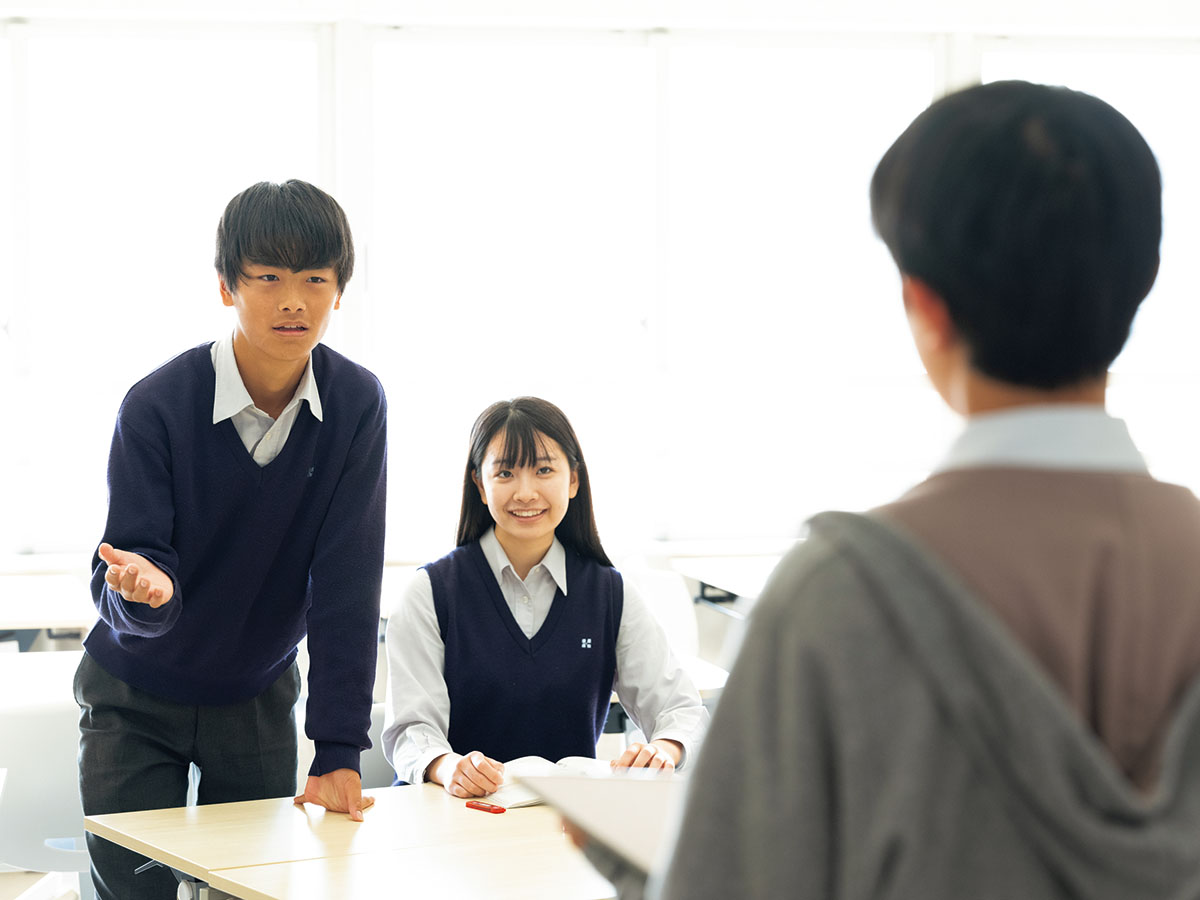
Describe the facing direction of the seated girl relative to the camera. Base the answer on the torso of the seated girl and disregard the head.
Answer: toward the camera

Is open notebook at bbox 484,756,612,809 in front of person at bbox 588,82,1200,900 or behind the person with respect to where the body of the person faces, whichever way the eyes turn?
in front

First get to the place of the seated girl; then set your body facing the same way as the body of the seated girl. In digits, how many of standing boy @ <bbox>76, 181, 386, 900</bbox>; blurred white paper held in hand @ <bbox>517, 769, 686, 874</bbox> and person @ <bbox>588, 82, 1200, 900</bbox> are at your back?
0

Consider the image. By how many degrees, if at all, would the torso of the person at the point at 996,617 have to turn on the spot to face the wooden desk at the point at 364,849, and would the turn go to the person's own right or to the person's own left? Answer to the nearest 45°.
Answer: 0° — they already face it

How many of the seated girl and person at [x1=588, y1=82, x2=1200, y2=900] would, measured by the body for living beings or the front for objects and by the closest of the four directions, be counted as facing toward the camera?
1

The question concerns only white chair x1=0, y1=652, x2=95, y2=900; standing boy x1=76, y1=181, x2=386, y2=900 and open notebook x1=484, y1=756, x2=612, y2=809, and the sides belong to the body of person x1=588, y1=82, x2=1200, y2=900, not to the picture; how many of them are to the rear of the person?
0

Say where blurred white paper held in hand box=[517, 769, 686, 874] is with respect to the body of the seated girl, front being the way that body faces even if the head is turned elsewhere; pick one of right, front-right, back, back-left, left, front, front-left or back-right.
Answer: front

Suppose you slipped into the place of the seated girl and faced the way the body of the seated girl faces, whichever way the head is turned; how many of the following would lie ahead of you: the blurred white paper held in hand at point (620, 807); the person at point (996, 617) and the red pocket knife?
3

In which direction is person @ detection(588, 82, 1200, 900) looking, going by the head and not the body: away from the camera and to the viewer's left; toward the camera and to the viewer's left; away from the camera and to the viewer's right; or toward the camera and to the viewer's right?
away from the camera and to the viewer's left

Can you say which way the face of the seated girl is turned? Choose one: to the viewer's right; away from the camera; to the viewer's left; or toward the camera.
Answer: toward the camera

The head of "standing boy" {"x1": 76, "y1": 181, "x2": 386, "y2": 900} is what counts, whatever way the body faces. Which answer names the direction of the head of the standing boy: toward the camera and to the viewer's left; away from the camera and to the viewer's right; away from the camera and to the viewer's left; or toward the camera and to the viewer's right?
toward the camera and to the viewer's right

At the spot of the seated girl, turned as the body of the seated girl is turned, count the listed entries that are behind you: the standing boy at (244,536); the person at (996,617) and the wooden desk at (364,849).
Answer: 0

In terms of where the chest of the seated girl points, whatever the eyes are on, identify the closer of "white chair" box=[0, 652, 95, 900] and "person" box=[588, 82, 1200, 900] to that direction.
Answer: the person

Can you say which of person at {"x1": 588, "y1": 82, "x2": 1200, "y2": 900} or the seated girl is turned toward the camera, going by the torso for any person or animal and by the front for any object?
the seated girl

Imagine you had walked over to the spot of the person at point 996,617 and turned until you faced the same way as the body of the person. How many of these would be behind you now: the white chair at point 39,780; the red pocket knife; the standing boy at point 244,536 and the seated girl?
0

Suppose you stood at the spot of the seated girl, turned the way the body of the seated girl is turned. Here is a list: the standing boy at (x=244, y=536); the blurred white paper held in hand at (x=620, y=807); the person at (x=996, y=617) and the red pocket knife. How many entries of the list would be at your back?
0

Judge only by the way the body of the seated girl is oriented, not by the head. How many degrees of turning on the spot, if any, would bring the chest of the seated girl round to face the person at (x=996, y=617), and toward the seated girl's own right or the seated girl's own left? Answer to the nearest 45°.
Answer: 0° — they already face them

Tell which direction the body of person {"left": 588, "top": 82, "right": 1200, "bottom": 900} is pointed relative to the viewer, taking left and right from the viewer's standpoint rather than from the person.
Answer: facing away from the viewer and to the left of the viewer

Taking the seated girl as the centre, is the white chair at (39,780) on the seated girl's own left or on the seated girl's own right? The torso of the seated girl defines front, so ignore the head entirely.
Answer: on the seated girl's own right
